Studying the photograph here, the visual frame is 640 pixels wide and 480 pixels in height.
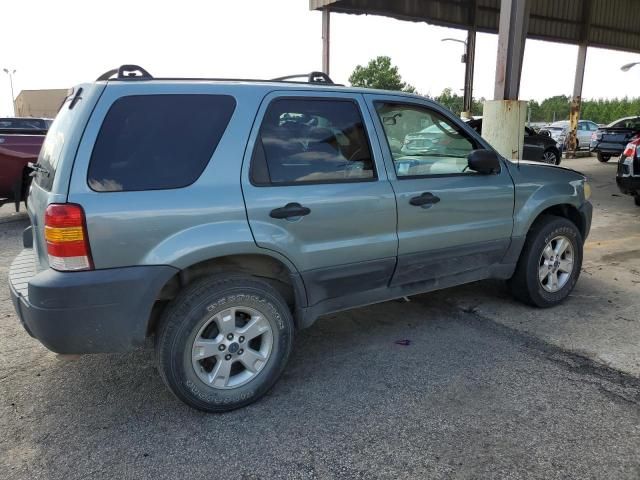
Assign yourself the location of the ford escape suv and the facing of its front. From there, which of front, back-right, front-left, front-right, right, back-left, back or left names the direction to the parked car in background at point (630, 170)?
front

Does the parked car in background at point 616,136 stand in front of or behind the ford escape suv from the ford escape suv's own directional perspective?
in front

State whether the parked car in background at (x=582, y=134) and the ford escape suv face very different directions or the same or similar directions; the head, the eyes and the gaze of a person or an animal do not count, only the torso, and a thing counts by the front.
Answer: very different directions

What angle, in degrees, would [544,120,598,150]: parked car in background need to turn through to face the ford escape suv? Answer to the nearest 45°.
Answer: approximately 45° to its left

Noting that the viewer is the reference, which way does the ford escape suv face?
facing away from the viewer and to the right of the viewer

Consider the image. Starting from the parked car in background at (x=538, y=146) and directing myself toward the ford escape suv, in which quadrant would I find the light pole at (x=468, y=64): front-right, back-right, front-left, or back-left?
back-right

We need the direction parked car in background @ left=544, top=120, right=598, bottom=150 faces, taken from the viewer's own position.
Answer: facing the viewer and to the left of the viewer

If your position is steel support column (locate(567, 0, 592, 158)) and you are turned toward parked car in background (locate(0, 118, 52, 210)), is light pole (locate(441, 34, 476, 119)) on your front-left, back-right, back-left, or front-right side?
back-right

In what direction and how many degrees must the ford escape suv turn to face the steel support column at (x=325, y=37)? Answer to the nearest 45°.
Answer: approximately 45° to its left

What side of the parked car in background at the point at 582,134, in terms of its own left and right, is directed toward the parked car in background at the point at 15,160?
front

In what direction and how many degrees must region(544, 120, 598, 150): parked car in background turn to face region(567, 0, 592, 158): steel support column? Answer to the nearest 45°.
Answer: approximately 45° to its left

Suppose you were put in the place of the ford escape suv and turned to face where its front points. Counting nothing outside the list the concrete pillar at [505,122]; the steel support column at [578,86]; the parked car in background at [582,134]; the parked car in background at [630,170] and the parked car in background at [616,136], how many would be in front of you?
5

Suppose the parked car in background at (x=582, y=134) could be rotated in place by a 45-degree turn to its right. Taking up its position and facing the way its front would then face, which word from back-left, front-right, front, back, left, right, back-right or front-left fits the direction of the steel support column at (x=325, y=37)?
front-left
